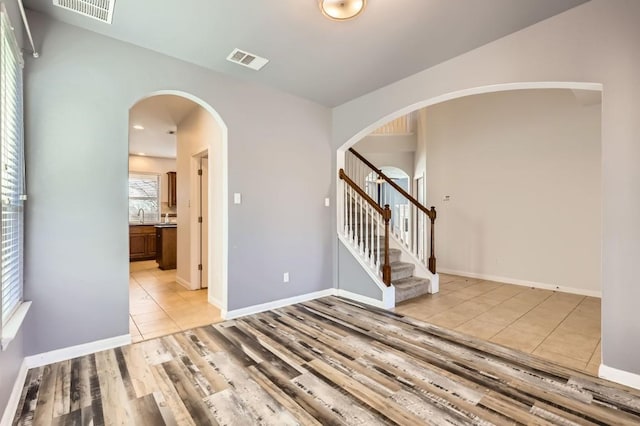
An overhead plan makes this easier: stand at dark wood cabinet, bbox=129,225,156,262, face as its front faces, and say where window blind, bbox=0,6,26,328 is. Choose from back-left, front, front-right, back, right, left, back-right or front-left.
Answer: front

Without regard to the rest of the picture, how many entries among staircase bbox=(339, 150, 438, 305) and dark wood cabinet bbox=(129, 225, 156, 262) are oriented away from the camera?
0

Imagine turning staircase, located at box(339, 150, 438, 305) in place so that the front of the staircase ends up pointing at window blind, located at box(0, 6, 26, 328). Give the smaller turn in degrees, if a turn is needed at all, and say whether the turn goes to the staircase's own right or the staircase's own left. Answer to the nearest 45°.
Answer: approximately 90° to the staircase's own right

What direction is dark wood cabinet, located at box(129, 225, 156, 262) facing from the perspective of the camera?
toward the camera

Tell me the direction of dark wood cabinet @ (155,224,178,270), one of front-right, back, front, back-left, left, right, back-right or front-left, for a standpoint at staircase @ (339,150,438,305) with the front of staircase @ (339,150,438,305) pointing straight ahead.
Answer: back-right

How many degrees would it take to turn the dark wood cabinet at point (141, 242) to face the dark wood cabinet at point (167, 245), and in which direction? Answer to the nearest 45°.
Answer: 0° — it already faces it

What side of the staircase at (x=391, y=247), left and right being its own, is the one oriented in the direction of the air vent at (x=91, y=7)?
right

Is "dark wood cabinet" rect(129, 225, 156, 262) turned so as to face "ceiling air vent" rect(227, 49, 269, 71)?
yes

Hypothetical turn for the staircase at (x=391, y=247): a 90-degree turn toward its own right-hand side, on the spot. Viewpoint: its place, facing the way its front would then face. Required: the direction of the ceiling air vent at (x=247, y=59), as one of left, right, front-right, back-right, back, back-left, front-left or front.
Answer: front

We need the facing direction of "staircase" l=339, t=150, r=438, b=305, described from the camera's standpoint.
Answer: facing the viewer and to the right of the viewer

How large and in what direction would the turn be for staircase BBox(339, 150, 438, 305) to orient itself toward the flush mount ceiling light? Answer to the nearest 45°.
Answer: approximately 45° to its right
